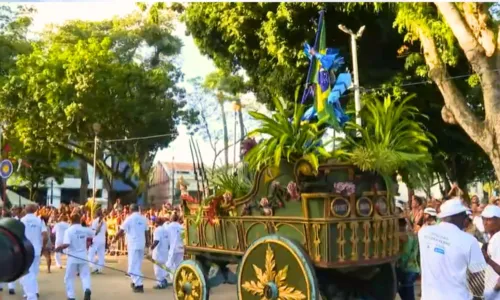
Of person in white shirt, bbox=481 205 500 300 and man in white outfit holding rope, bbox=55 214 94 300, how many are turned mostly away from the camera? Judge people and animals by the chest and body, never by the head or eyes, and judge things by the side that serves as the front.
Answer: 1

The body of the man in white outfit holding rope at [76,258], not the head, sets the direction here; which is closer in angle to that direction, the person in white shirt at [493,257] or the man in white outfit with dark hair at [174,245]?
the man in white outfit with dark hair

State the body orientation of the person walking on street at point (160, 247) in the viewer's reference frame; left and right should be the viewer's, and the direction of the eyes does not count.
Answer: facing away from the viewer and to the left of the viewer

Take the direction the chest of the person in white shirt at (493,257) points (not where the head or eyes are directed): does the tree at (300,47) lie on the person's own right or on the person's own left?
on the person's own right

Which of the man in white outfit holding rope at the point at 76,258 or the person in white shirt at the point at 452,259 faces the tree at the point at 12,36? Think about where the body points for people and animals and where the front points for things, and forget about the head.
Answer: the man in white outfit holding rope
